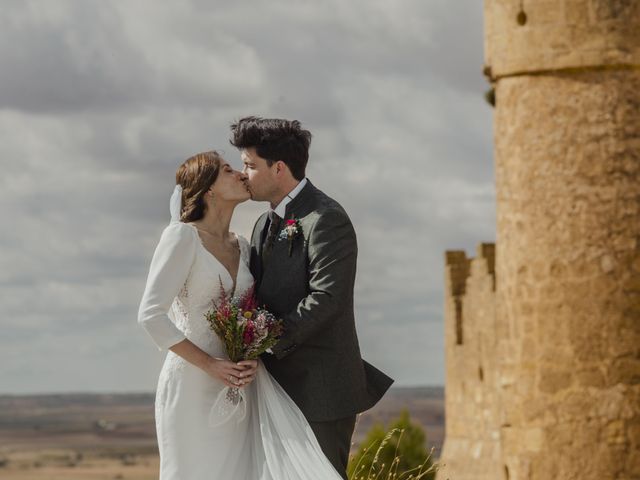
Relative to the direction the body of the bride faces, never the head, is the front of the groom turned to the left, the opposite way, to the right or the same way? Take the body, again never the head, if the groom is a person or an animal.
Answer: to the right

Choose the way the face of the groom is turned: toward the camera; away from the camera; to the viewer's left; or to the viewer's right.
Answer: to the viewer's left

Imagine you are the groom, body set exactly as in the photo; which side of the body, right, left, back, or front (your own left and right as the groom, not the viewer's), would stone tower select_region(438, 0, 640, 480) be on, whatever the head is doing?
back

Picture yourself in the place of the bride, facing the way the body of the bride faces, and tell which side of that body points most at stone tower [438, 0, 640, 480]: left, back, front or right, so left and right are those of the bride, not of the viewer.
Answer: left

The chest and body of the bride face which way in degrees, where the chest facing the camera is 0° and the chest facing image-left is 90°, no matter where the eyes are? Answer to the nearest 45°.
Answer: approximately 315°

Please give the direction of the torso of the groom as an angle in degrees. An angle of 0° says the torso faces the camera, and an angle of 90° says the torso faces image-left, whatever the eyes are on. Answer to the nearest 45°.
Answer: approximately 45°

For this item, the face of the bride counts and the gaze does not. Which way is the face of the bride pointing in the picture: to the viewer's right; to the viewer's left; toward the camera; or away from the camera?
to the viewer's right
